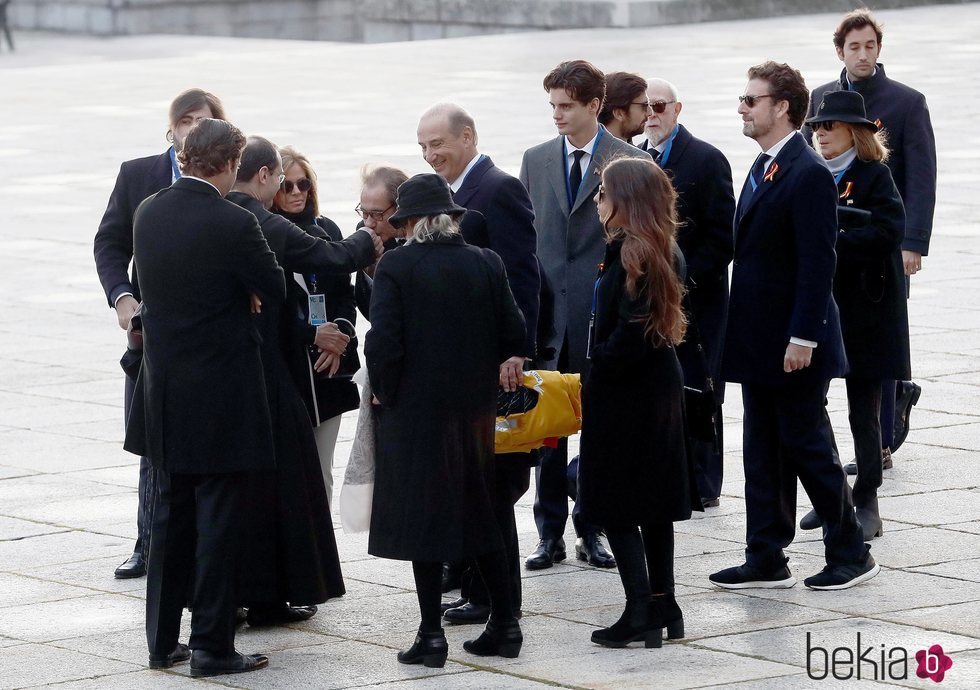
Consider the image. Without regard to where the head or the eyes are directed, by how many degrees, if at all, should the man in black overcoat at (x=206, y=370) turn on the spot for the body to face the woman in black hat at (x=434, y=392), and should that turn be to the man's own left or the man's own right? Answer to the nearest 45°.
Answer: approximately 45° to the man's own right

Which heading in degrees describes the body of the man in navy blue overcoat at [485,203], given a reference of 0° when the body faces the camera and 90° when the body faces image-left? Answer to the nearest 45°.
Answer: approximately 45°

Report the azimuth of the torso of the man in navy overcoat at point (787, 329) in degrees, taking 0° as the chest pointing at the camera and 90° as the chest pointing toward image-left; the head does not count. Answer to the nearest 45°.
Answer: approximately 90°

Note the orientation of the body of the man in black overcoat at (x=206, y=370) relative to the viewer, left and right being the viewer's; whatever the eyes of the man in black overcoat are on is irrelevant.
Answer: facing away from the viewer and to the right of the viewer

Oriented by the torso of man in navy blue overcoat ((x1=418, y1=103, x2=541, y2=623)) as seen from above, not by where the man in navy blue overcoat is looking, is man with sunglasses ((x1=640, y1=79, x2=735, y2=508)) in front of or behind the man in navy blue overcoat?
behind

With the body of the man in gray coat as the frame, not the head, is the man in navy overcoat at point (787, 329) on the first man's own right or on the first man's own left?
on the first man's own left

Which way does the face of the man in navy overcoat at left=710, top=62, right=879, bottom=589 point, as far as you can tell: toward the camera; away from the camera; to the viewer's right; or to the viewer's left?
to the viewer's left

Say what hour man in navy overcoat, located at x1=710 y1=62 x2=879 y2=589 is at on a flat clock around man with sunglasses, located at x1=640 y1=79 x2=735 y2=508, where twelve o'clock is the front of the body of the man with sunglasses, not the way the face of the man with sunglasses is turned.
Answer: The man in navy overcoat is roughly at 10 o'clock from the man with sunglasses.
